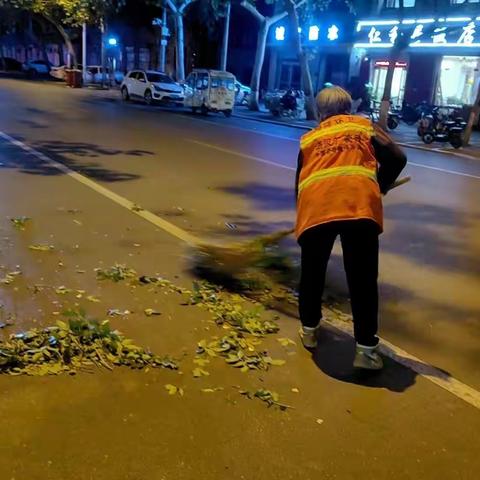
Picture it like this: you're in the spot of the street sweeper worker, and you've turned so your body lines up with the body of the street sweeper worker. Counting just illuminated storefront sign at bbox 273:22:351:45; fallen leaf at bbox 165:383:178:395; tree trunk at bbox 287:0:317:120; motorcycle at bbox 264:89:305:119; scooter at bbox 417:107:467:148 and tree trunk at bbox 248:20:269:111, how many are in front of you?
5

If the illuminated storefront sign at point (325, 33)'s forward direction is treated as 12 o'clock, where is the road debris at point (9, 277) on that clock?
The road debris is roughly at 12 o'clock from the illuminated storefront sign.

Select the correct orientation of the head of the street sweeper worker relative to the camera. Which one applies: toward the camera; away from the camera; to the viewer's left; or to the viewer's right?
away from the camera

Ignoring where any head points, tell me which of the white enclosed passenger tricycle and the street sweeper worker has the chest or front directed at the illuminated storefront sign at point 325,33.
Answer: the street sweeper worker

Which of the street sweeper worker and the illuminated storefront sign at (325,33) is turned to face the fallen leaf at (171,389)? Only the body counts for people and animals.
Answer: the illuminated storefront sign

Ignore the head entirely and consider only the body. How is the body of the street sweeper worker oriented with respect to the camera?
away from the camera

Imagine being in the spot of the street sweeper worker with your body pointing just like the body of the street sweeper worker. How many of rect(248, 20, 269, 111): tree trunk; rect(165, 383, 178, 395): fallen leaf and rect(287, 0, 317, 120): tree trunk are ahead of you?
2

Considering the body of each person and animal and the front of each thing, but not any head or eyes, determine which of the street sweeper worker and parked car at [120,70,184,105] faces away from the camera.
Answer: the street sweeper worker

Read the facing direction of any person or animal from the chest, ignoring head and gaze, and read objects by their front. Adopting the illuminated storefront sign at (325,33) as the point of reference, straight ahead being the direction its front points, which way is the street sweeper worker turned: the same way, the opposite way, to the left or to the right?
the opposite way

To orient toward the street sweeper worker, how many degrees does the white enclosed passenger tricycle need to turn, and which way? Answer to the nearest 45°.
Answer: approximately 45° to its right

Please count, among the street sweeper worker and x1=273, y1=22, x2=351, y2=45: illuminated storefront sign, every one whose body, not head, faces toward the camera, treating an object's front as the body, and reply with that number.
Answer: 1

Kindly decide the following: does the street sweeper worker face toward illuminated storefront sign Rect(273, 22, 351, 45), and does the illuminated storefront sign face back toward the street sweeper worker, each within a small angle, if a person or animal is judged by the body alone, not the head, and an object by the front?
yes
